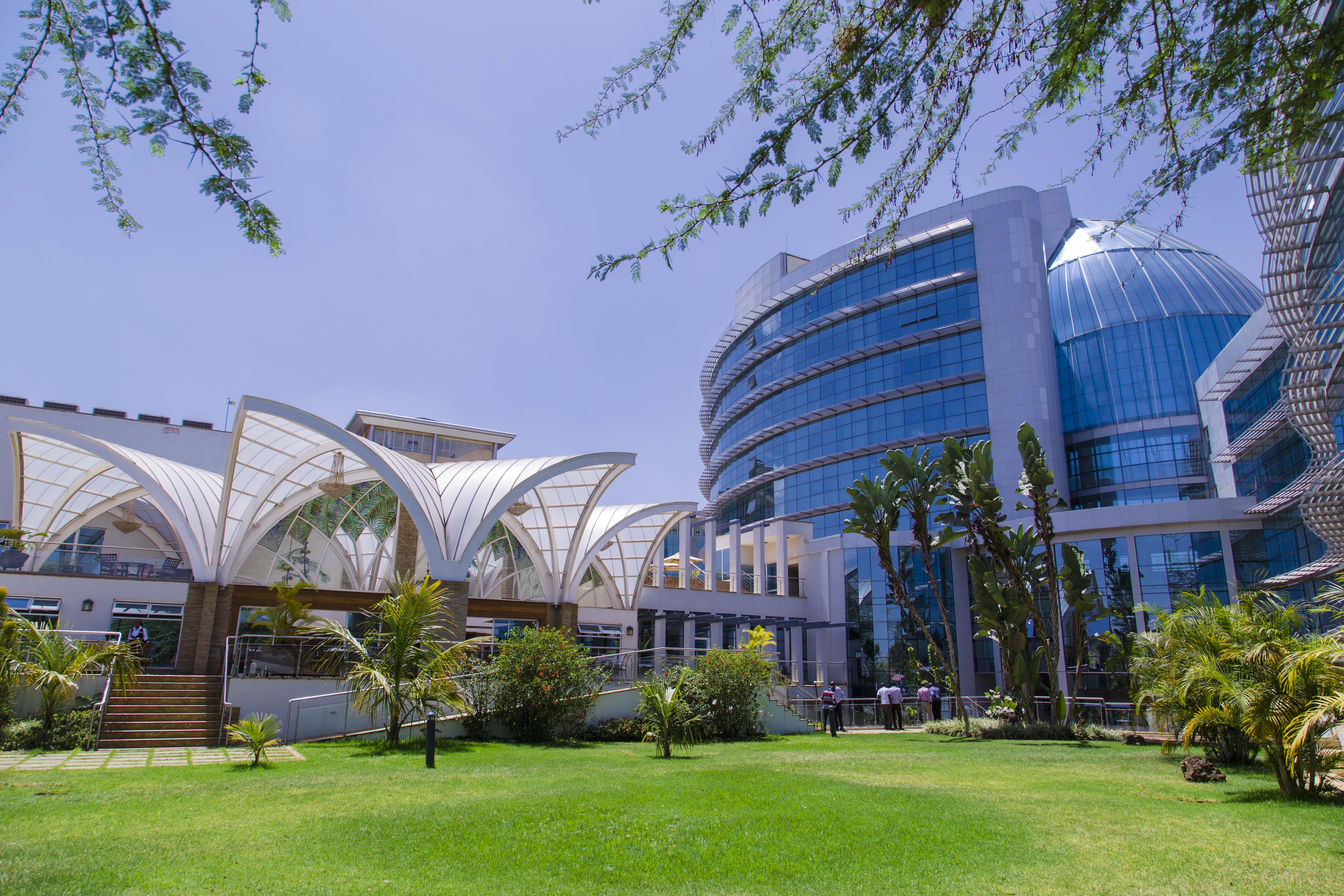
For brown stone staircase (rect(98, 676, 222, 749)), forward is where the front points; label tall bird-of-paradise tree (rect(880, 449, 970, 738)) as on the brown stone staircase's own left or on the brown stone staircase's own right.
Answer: on the brown stone staircase's own left

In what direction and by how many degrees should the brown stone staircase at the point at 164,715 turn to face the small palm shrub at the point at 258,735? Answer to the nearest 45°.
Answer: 0° — it already faces it

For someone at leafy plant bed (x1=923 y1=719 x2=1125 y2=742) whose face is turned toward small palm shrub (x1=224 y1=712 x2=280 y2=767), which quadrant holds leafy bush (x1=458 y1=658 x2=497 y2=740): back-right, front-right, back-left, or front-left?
front-right

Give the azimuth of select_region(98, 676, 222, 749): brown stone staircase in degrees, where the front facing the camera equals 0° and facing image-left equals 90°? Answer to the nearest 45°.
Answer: approximately 0°

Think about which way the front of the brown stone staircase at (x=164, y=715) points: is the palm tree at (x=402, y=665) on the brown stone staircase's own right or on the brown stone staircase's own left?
on the brown stone staircase's own left

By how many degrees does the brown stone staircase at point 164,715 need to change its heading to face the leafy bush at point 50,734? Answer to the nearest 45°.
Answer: approximately 45° to its right

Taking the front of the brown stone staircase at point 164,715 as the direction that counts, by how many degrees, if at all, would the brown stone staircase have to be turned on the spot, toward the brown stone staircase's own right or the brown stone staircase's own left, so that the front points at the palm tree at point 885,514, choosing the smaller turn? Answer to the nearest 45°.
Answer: approximately 90° to the brown stone staircase's own left

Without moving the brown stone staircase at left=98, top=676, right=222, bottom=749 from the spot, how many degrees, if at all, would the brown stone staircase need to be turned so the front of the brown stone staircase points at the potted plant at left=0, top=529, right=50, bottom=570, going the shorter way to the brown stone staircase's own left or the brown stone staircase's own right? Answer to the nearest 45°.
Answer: approximately 135° to the brown stone staircase's own right

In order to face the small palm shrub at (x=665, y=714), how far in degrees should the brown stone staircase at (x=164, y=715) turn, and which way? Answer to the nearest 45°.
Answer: approximately 45° to its left

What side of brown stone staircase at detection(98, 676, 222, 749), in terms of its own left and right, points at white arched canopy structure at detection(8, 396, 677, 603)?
back

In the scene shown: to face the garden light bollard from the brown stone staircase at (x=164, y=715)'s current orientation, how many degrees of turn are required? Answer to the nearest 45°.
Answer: approximately 45° to its left

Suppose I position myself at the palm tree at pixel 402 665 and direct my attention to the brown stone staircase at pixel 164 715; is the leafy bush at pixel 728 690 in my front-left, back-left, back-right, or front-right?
back-right

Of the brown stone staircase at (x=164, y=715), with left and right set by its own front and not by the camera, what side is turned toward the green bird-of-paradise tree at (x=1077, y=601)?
left

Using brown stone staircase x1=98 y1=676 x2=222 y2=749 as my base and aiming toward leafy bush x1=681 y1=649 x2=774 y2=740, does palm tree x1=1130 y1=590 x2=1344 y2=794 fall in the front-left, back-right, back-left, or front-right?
front-right
